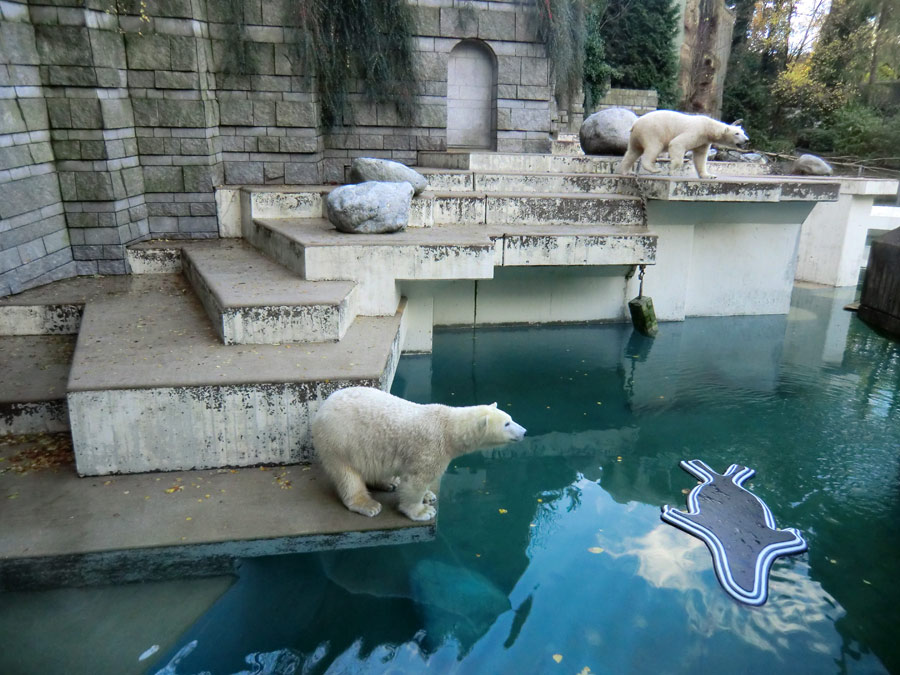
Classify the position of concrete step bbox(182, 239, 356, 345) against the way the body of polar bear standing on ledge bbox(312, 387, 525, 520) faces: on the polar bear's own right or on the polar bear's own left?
on the polar bear's own left

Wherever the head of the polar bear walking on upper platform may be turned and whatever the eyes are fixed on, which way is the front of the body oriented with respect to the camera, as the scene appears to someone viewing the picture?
to the viewer's right

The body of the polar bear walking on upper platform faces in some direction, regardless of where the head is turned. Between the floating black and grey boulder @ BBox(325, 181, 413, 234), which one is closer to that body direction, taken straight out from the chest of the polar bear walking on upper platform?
the floating black and white animal hide shaped mat

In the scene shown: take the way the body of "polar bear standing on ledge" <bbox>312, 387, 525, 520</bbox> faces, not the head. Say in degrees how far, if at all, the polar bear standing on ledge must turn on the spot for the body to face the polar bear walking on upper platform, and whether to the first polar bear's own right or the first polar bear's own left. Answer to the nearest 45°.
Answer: approximately 45° to the first polar bear's own left

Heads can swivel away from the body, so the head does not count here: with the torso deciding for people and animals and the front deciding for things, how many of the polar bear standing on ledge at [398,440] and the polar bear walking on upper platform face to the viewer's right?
2

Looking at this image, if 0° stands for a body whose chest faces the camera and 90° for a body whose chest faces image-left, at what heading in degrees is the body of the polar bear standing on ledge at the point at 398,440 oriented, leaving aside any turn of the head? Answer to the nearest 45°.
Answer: approximately 270°

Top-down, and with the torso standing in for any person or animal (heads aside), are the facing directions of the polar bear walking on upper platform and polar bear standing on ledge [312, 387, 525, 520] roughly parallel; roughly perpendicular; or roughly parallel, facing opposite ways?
roughly parallel

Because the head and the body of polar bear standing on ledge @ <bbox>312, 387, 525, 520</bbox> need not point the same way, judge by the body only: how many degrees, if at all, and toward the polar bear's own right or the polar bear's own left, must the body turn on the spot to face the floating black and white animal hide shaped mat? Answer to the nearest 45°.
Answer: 0° — it already faces it

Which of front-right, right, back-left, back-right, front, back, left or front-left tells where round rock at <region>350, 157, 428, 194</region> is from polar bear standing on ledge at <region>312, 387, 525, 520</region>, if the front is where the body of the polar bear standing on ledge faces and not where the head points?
left

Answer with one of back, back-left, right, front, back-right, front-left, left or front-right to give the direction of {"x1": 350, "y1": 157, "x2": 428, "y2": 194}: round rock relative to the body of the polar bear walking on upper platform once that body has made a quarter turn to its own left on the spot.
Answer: back-left

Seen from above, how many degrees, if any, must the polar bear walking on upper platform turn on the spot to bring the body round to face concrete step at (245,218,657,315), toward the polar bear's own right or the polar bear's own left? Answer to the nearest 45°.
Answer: approximately 135° to the polar bear's own right
